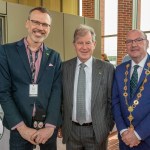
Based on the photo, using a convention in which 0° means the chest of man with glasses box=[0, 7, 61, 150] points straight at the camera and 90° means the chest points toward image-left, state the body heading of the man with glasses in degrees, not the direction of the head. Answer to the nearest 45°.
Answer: approximately 0°

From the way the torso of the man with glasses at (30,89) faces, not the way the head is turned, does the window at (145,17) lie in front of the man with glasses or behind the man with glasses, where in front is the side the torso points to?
behind

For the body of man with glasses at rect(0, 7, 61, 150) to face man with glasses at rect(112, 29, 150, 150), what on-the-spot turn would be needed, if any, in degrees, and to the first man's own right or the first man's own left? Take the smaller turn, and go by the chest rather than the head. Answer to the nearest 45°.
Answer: approximately 90° to the first man's own left

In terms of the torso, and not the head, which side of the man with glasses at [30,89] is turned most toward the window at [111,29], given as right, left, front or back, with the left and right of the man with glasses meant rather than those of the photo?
back
